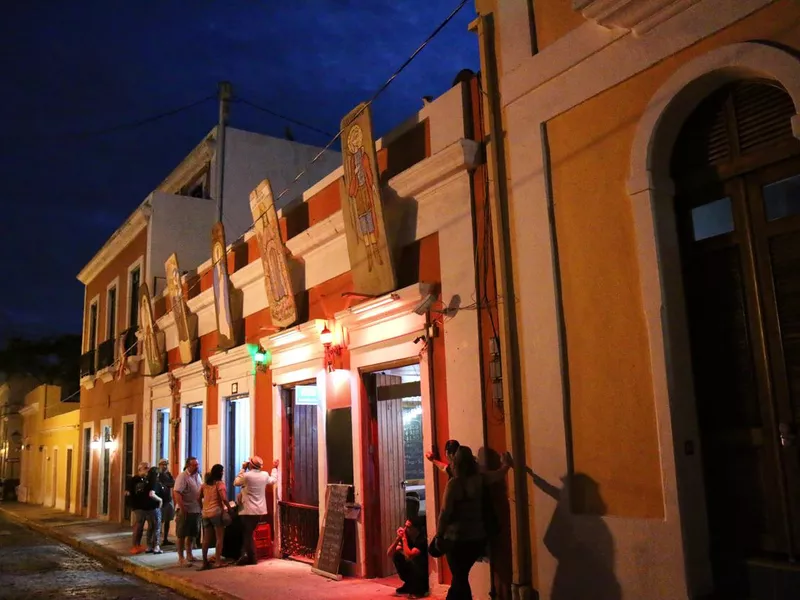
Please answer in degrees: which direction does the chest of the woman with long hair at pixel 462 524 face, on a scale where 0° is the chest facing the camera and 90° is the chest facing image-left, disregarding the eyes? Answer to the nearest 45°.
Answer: approximately 180°

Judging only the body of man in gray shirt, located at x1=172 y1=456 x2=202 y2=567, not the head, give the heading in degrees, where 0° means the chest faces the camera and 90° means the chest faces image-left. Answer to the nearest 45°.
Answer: approximately 315°

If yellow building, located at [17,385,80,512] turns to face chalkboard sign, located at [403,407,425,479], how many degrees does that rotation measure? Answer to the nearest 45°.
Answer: approximately 45° to its left

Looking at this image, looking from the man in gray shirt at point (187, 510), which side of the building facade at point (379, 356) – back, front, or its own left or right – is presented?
right

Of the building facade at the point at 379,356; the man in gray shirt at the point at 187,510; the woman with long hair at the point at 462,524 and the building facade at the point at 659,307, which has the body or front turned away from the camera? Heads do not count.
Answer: the woman with long hair

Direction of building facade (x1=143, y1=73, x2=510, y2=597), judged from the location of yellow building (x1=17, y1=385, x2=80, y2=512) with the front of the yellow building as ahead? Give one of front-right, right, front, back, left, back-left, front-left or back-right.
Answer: front-left

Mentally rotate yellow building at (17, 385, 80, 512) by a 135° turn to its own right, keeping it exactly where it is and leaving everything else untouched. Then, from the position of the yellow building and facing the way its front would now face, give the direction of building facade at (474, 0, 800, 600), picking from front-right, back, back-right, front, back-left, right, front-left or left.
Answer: back

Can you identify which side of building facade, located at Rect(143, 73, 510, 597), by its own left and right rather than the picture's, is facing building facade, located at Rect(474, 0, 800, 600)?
left

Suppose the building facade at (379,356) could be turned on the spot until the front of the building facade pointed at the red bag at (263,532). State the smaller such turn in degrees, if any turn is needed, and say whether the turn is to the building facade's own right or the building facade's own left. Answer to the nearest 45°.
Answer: approximately 90° to the building facade's own right

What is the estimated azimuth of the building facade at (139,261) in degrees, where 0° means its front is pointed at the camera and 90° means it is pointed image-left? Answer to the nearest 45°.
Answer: approximately 45°
